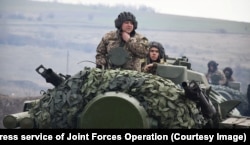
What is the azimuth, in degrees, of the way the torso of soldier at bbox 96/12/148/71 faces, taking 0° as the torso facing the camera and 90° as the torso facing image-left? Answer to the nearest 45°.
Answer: approximately 0°

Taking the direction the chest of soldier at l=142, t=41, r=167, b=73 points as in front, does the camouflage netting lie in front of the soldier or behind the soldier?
in front

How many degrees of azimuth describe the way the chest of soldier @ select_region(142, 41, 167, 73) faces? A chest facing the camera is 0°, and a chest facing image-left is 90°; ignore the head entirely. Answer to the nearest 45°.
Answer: approximately 45°

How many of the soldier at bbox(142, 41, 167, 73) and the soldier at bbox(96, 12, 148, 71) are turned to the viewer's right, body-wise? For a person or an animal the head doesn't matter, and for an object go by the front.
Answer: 0

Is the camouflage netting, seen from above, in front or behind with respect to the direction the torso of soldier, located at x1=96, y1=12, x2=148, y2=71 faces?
in front

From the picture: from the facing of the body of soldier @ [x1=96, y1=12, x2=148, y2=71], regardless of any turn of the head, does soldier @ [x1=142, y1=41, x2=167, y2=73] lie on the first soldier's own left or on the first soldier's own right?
on the first soldier's own left
